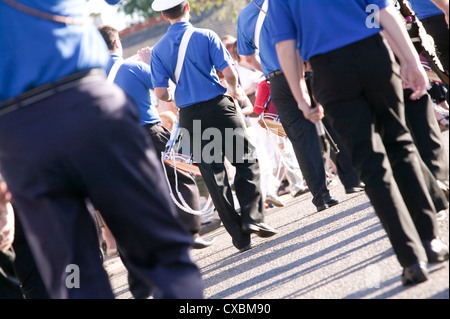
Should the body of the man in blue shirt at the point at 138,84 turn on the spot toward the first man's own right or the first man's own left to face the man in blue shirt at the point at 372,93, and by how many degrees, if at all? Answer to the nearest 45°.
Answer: approximately 135° to the first man's own right

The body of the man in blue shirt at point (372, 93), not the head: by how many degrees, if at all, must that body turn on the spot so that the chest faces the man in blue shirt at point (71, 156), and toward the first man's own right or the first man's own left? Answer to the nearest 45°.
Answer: approximately 135° to the first man's own left

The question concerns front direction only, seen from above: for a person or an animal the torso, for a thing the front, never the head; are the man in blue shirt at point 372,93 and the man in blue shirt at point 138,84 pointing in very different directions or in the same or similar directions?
same or similar directions

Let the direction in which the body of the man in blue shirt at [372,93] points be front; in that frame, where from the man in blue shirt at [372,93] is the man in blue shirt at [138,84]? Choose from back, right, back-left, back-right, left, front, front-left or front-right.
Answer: front-left

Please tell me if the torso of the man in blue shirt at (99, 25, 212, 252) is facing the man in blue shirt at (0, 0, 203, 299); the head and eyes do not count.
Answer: no

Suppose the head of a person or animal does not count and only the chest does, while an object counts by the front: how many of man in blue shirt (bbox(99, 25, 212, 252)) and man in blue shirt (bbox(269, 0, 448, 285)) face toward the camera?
0

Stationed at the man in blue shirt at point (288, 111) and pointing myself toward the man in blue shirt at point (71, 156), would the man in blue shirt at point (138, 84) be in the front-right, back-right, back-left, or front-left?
front-right

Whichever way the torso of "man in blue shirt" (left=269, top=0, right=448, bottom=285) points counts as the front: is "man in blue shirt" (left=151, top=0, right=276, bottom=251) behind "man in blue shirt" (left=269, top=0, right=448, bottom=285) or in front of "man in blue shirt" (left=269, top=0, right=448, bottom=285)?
in front

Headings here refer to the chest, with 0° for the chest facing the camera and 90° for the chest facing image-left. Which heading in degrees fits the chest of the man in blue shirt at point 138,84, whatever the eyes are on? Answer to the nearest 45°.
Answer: approximately 225°

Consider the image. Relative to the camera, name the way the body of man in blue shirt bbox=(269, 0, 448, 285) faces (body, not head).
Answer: away from the camera
